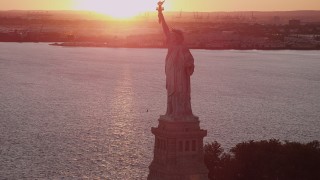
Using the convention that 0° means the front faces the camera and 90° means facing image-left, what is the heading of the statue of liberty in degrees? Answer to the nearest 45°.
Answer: approximately 45°
